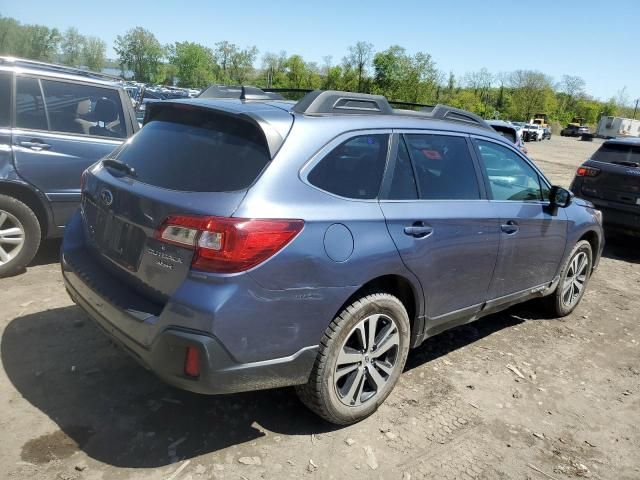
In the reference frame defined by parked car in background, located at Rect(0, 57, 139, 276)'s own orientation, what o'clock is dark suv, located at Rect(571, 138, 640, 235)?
The dark suv is roughly at 12 o'clock from the parked car in background.

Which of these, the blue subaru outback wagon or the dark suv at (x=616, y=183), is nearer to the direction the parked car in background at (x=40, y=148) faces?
the dark suv

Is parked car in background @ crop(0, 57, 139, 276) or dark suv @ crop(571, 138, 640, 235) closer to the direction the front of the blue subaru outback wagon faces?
the dark suv

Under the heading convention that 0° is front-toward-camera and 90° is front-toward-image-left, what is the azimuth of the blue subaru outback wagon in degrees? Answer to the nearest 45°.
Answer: approximately 225°

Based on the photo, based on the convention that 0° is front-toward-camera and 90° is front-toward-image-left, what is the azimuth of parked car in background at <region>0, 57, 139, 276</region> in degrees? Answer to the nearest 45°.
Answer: approximately 270°

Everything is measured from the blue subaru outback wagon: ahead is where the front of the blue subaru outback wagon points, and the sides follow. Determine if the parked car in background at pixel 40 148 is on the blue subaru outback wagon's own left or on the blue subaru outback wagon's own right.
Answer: on the blue subaru outback wagon's own left

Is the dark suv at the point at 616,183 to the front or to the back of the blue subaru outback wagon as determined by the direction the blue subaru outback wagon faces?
to the front
